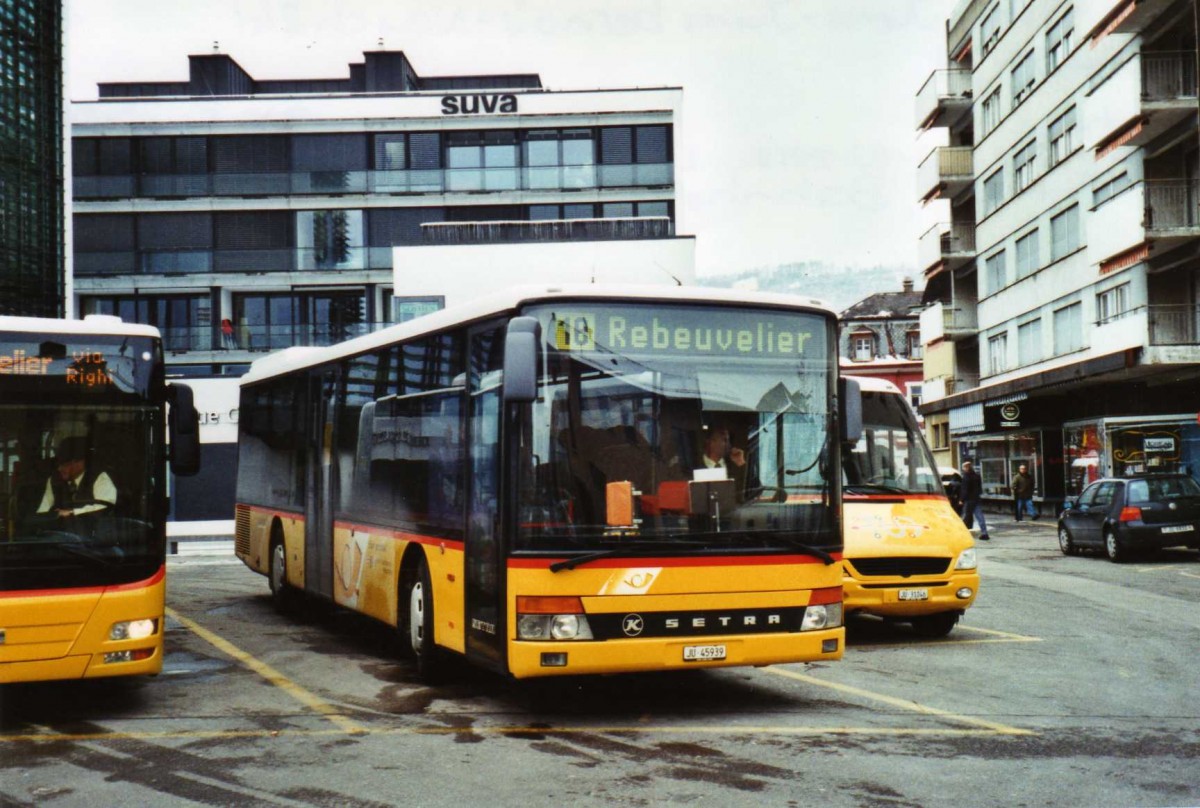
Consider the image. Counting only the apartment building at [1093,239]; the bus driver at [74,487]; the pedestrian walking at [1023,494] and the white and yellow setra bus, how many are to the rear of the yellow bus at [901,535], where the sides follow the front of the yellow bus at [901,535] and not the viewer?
2

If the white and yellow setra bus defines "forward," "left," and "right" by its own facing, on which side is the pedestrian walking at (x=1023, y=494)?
on its left

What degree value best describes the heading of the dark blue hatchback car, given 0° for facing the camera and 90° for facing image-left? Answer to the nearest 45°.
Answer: approximately 135°

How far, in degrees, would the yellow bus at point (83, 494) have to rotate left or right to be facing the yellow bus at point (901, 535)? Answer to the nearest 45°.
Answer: approximately 90° to its left

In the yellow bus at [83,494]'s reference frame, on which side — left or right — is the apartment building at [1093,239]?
on its left

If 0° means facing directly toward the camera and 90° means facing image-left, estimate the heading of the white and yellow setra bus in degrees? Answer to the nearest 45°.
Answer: approximately 315°

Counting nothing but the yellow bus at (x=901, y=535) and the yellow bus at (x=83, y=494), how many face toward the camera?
2

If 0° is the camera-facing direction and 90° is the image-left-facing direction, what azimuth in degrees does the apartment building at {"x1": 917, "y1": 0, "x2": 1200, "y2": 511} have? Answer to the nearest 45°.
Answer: approximately 45°

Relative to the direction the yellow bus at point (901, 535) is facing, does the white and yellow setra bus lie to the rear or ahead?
ahead

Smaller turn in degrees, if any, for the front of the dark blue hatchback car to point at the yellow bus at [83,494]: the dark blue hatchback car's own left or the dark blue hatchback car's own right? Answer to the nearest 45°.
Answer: approximately 135° to the dark blue hatchback car's own left

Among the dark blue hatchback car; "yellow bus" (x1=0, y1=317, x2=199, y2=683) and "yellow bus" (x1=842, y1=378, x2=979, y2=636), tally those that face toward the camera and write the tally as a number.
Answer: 2
